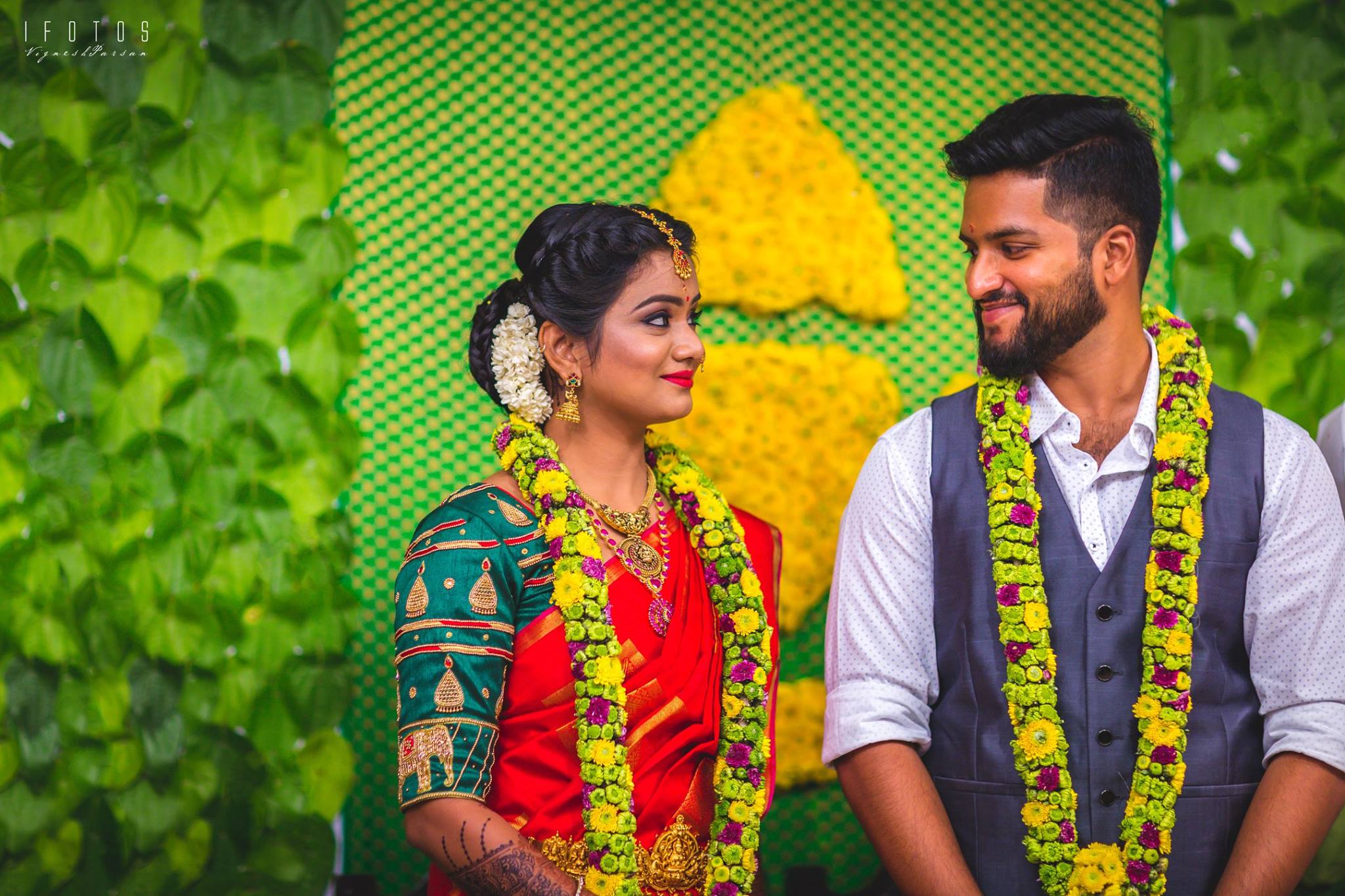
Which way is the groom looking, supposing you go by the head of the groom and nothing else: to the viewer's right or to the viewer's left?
to the viewer's left

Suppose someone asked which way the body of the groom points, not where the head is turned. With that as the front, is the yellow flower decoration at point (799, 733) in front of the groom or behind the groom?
behind

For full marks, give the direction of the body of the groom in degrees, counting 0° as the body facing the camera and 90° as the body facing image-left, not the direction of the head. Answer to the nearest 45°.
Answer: approximately 0°
